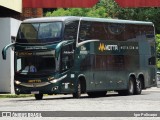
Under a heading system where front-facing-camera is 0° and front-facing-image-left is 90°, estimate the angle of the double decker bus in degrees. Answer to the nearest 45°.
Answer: approximately 45°
